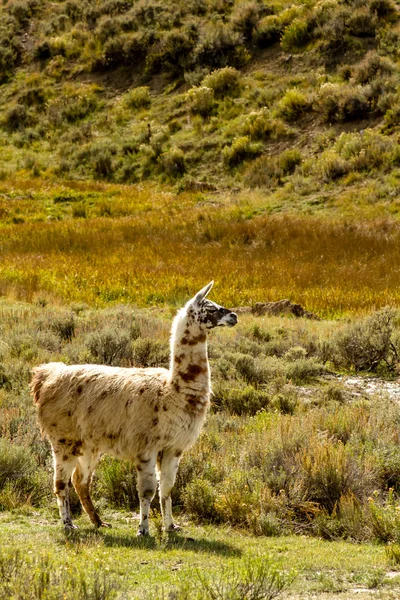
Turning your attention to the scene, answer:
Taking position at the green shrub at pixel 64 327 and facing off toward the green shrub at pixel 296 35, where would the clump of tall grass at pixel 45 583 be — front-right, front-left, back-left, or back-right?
back-right

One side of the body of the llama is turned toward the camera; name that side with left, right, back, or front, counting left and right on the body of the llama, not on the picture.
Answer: right

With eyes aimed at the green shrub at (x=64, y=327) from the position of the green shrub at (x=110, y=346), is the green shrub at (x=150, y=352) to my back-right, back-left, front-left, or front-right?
back-right

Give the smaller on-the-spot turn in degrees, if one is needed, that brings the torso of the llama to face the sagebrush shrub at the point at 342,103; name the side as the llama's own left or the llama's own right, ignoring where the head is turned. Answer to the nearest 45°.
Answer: approximately 90° to the llama's own left

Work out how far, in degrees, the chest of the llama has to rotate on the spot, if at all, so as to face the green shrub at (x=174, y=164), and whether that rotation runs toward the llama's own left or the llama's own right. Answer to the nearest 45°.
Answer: approximately 90° to the llama's own left

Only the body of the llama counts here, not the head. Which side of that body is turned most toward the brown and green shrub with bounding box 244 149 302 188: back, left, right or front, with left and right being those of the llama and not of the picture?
left
